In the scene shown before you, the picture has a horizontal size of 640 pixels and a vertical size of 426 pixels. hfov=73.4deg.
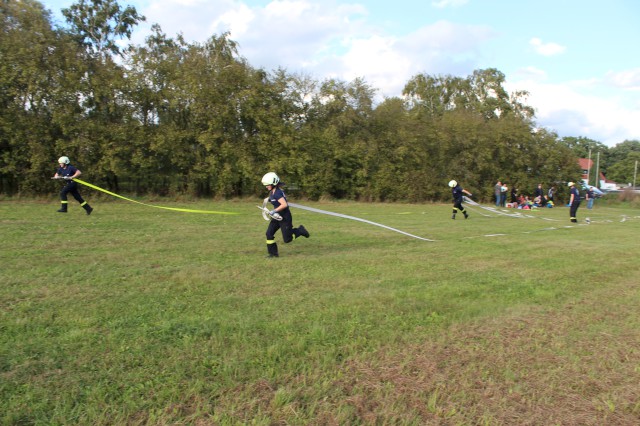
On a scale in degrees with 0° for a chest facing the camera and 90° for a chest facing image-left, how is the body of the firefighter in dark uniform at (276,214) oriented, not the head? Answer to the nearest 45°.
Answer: approximately 90°
